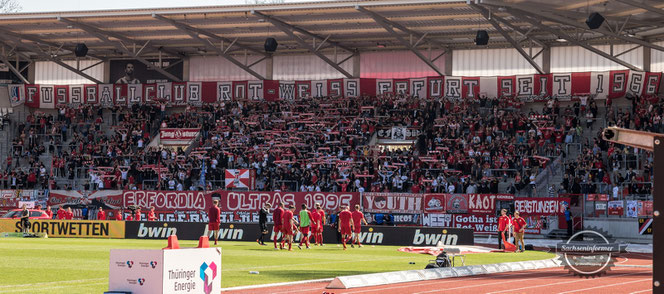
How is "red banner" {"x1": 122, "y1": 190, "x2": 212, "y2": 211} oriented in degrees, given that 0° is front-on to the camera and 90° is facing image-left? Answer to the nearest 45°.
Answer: approximately 0°

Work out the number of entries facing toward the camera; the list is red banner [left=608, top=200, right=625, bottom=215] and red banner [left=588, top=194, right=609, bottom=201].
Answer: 2

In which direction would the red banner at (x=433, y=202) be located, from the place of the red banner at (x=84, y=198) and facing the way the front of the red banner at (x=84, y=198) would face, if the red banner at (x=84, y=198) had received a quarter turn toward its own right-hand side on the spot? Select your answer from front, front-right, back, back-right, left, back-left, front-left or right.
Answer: back-left

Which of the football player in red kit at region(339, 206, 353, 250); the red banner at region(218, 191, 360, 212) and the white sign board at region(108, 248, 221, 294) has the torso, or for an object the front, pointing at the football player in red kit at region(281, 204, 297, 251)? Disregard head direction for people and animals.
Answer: the red banner

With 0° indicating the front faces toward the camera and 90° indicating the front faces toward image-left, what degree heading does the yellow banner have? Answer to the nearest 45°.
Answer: approximately 0°

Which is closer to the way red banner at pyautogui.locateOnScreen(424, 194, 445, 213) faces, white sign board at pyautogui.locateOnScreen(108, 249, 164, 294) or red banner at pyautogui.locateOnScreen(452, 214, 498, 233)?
the white sign board

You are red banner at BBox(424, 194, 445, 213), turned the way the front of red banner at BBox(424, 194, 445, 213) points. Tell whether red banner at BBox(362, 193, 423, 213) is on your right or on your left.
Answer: on your right
